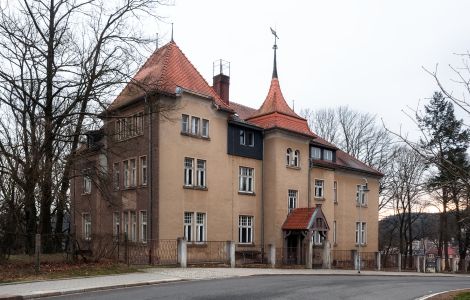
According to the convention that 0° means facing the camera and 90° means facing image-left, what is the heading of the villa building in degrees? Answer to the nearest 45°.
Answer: approximately 315°
